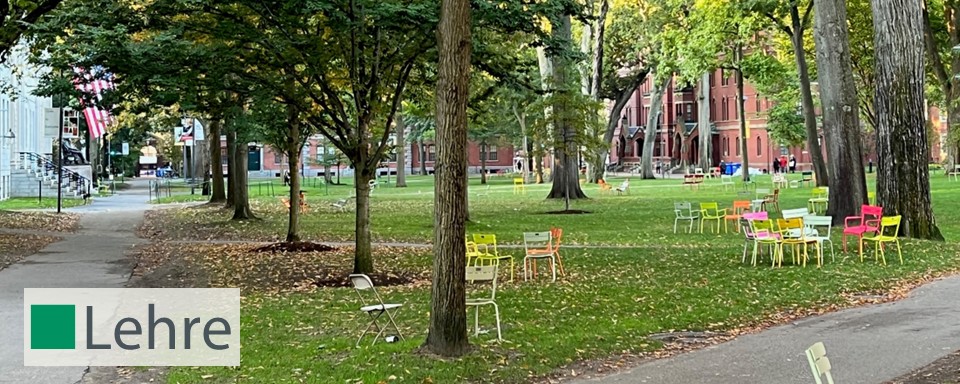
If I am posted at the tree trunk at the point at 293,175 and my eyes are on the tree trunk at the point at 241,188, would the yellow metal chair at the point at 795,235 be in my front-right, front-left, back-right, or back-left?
back-right

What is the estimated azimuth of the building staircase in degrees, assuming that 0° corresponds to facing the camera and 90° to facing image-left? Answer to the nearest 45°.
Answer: approximately 270°

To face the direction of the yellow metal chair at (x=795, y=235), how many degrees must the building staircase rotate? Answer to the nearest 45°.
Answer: approximately 90° to its right

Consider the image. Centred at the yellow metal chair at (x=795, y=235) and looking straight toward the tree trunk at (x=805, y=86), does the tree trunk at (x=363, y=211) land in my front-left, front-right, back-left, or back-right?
back-left

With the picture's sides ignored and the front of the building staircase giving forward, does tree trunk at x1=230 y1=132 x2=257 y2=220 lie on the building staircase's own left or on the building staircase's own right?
on the building staircase's own right
